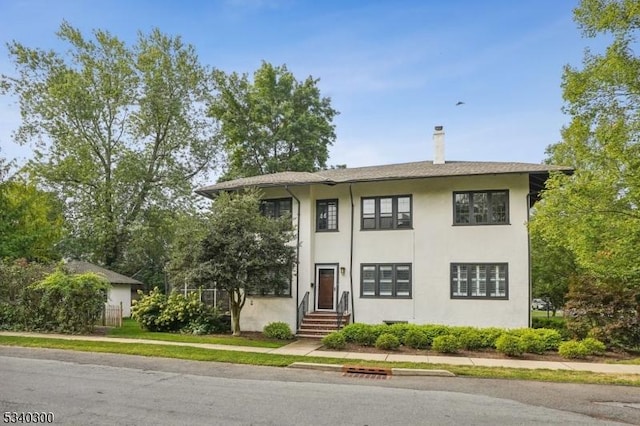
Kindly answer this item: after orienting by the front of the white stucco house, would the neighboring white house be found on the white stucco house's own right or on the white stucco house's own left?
on the white stucco house's own right

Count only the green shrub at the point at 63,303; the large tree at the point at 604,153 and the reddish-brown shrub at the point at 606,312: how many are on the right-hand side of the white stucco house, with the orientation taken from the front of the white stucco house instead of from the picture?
1

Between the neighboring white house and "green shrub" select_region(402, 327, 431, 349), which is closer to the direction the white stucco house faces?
the green shrub

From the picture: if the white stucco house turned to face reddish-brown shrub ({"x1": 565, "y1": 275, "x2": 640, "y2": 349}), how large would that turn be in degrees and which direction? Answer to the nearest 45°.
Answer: approximately 45° to its left

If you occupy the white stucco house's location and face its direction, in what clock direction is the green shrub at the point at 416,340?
The green shrub is roughly at 12 o'clock from the white stucco house.

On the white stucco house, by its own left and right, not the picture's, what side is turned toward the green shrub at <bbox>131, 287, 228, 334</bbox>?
right

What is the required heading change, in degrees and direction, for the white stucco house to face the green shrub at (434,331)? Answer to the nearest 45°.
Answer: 0° — it already faces it

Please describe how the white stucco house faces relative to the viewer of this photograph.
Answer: facing the viewer

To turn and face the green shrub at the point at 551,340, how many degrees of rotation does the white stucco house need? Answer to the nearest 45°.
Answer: approximately 45° to its left
